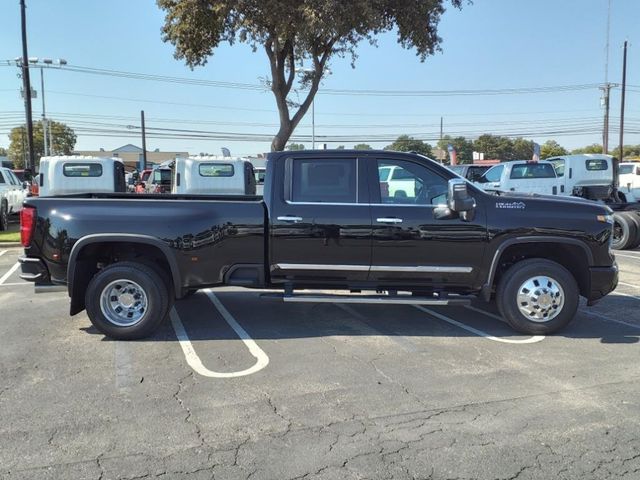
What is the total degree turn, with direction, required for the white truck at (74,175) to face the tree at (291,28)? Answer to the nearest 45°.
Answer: approximately 90° to its right

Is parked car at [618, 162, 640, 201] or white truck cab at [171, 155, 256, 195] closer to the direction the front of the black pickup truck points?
the parked car

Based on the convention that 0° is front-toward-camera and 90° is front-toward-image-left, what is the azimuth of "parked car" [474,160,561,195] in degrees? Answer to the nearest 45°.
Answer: approximately 135°

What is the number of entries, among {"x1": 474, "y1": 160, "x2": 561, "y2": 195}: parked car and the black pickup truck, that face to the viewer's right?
1

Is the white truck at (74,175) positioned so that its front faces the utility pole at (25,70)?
yes

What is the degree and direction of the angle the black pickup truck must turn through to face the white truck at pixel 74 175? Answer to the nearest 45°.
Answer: approximately 135° to its left

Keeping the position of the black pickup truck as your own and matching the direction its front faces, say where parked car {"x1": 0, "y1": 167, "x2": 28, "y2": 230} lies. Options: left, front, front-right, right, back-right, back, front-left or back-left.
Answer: back-left

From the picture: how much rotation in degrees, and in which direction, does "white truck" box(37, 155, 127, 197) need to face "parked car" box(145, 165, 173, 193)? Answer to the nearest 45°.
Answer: approximately 45° to its right

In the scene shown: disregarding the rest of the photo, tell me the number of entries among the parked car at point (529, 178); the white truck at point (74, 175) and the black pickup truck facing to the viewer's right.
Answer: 1

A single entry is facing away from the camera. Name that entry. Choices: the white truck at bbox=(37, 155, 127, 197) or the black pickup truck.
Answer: the white truck

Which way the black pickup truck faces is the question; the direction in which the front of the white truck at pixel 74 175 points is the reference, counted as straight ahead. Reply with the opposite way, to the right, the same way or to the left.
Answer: to the right

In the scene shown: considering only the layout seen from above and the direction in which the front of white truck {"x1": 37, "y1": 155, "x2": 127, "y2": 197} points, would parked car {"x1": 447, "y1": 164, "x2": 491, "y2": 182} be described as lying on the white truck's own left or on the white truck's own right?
on the white truck's own right

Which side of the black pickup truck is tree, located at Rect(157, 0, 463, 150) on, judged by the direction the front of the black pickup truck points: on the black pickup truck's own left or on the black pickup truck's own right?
on the black pickup truck's own left

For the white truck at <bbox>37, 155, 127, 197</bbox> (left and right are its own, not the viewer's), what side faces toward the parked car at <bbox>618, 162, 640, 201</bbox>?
right

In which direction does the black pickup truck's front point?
to the viewer's right

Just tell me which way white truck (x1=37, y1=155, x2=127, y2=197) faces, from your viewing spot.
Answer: facing away from the viewer
